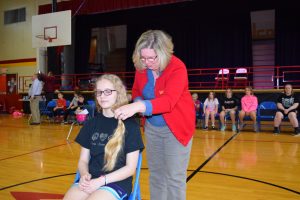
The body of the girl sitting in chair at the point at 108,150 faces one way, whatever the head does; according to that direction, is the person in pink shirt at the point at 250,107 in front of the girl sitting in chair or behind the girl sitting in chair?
behind

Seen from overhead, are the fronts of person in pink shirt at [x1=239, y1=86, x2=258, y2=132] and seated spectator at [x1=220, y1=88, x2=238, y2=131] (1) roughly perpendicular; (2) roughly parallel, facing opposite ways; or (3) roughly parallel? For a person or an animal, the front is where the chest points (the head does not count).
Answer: roughly parallel

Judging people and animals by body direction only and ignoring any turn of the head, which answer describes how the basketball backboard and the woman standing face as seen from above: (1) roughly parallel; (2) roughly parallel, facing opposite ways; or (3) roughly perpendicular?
roughly parallel

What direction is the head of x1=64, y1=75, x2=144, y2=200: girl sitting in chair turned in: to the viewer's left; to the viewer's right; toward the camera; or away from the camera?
toward the camera

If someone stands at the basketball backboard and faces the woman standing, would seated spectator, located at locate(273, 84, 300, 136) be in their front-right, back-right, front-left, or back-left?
front-left

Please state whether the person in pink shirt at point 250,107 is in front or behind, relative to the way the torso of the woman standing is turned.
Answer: behind

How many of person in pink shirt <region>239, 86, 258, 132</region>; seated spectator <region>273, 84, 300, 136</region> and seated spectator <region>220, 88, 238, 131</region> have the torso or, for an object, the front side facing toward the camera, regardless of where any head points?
3

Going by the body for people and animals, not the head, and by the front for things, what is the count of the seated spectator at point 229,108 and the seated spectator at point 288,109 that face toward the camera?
2

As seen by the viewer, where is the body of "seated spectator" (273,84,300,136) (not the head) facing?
toward the camera

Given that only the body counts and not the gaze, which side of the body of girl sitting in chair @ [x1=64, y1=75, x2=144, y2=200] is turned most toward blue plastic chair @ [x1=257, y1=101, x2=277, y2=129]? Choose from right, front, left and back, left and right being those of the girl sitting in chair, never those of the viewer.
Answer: back

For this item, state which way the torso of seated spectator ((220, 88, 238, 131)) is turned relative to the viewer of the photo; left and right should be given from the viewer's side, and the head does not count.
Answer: facing the viewer

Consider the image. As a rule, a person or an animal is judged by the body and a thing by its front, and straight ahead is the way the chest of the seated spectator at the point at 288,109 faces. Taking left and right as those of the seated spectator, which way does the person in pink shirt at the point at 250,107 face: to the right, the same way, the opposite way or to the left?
the same way
